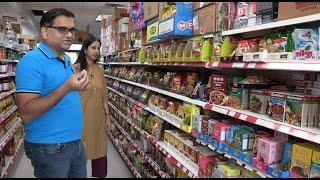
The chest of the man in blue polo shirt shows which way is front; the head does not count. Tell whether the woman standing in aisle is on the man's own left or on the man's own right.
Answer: on the man's own left

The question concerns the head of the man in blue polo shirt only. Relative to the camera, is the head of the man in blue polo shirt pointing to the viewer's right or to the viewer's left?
to the viewer's right

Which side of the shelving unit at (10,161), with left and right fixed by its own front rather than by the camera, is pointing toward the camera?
right

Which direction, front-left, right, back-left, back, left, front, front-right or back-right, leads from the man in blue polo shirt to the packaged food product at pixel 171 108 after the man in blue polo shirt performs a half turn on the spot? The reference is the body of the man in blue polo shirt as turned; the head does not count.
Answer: right

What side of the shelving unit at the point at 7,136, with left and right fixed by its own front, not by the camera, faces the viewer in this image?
right

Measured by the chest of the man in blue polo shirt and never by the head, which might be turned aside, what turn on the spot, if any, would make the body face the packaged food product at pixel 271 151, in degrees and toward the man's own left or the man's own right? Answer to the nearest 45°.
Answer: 0° — they already face it

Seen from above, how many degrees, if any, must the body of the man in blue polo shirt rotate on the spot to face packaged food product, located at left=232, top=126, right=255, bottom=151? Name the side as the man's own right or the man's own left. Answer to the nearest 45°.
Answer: approximately 45° to the man's own left

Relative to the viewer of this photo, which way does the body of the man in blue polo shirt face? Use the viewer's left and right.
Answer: facing the viewer and to the right of the viewer

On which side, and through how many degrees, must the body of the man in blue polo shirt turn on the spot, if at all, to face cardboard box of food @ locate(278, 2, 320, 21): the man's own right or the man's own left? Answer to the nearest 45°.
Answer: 0° — they already face it
